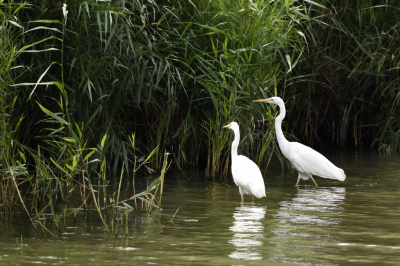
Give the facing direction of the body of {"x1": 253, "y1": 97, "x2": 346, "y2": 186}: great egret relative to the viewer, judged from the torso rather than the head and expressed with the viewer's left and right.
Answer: facing to the left of the viewer

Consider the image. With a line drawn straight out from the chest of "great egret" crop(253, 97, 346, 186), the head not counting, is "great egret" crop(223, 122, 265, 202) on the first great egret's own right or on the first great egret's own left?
on the first great egret's own left
